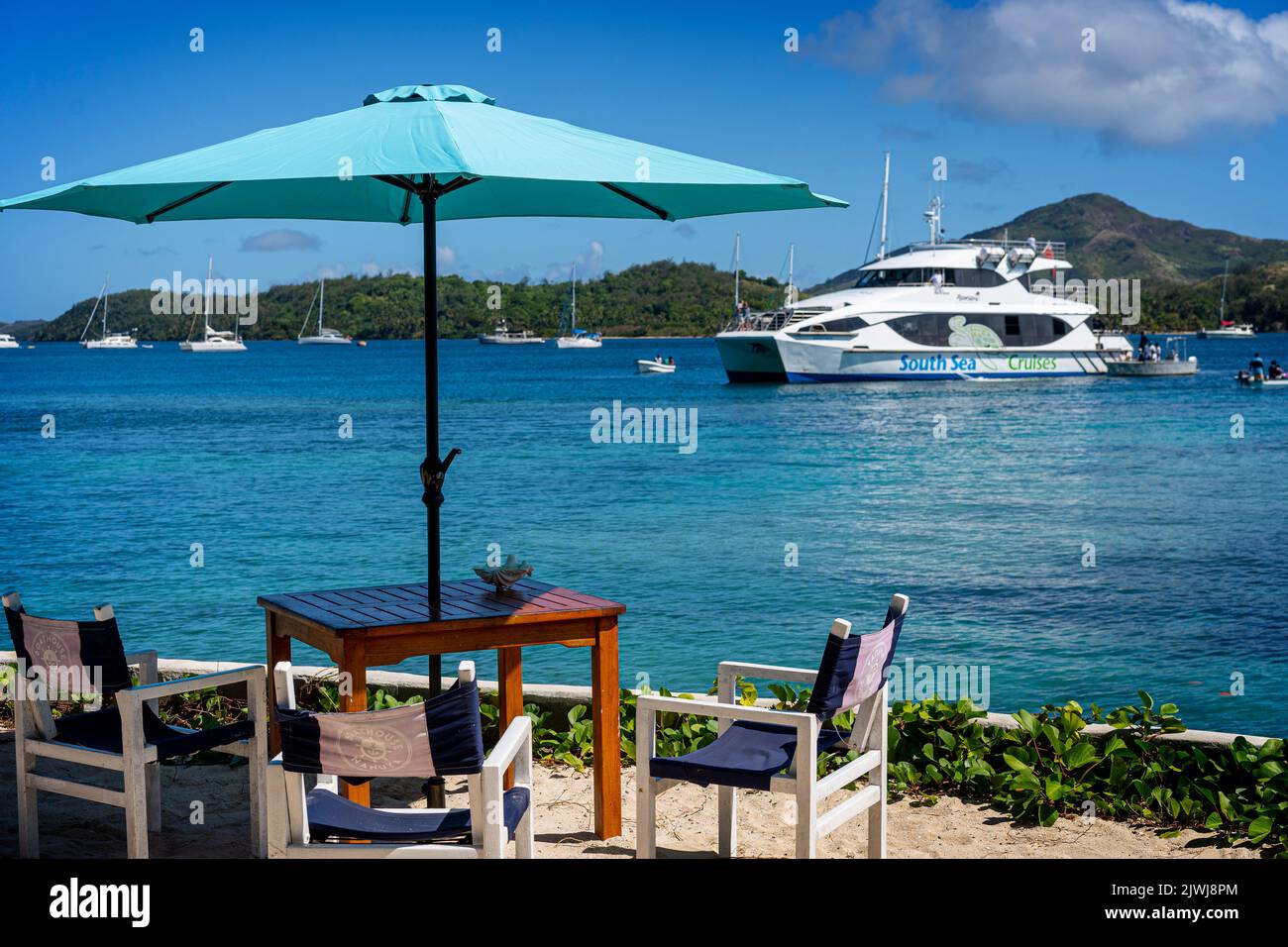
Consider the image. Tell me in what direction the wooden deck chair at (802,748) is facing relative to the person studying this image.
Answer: facing away from the viewer and to the left of the viewer
